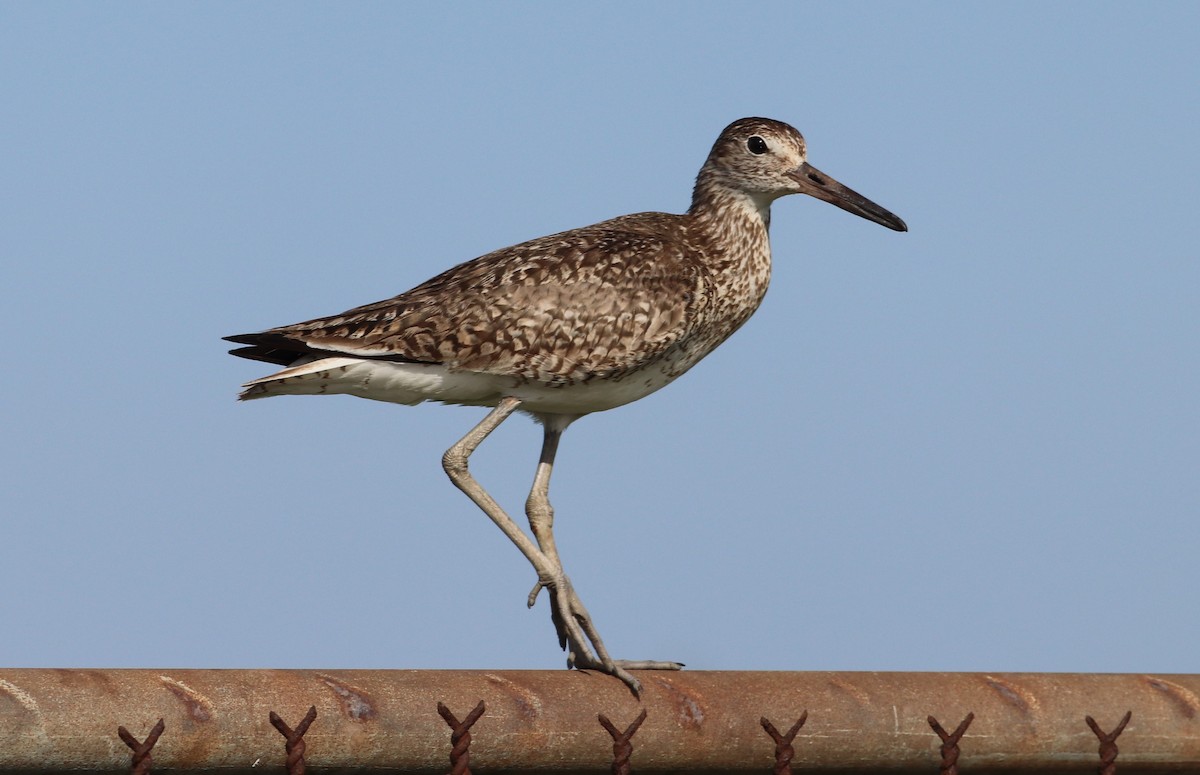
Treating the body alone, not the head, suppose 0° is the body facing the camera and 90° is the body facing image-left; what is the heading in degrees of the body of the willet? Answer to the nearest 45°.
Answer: approximately 270°
